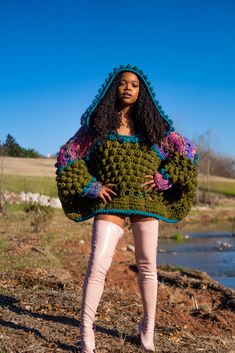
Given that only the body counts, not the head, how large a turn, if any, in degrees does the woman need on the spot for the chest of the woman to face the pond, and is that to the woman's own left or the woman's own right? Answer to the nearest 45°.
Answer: approximately 180°

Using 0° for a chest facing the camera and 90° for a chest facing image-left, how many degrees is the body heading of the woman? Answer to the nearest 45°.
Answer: approximately 0°
